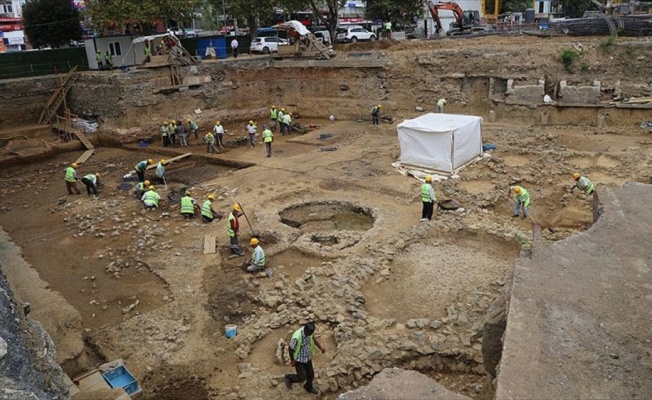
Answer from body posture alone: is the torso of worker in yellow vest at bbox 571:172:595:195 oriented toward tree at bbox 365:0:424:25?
no

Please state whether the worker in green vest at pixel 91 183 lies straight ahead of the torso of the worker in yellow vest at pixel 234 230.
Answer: no

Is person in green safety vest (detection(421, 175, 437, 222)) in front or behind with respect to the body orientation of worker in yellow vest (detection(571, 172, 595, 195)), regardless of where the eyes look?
in front

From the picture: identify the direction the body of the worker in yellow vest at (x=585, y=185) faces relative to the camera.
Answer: to the viewer's left

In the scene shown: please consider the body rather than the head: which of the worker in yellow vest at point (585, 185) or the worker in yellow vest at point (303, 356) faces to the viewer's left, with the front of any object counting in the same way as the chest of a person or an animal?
the worker in yellow vest at point (585, 185)

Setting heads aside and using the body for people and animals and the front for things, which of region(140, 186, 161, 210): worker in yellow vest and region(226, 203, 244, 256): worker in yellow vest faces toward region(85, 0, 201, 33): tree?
region(140, 186, 161, 210): worker in yellow vest

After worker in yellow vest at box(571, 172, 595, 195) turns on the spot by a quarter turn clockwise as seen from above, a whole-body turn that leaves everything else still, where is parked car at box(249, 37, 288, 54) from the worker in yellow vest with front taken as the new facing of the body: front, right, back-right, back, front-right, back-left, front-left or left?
front-left

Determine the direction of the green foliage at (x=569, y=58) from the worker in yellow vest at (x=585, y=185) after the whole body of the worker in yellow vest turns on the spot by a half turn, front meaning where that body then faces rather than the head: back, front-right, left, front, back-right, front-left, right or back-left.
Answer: left

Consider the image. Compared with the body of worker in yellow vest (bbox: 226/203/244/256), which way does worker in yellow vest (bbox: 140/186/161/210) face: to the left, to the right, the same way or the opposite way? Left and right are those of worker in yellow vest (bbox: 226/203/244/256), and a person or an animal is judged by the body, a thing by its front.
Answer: to the left

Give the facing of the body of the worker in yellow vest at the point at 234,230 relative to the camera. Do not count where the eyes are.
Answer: to the viewer's right
